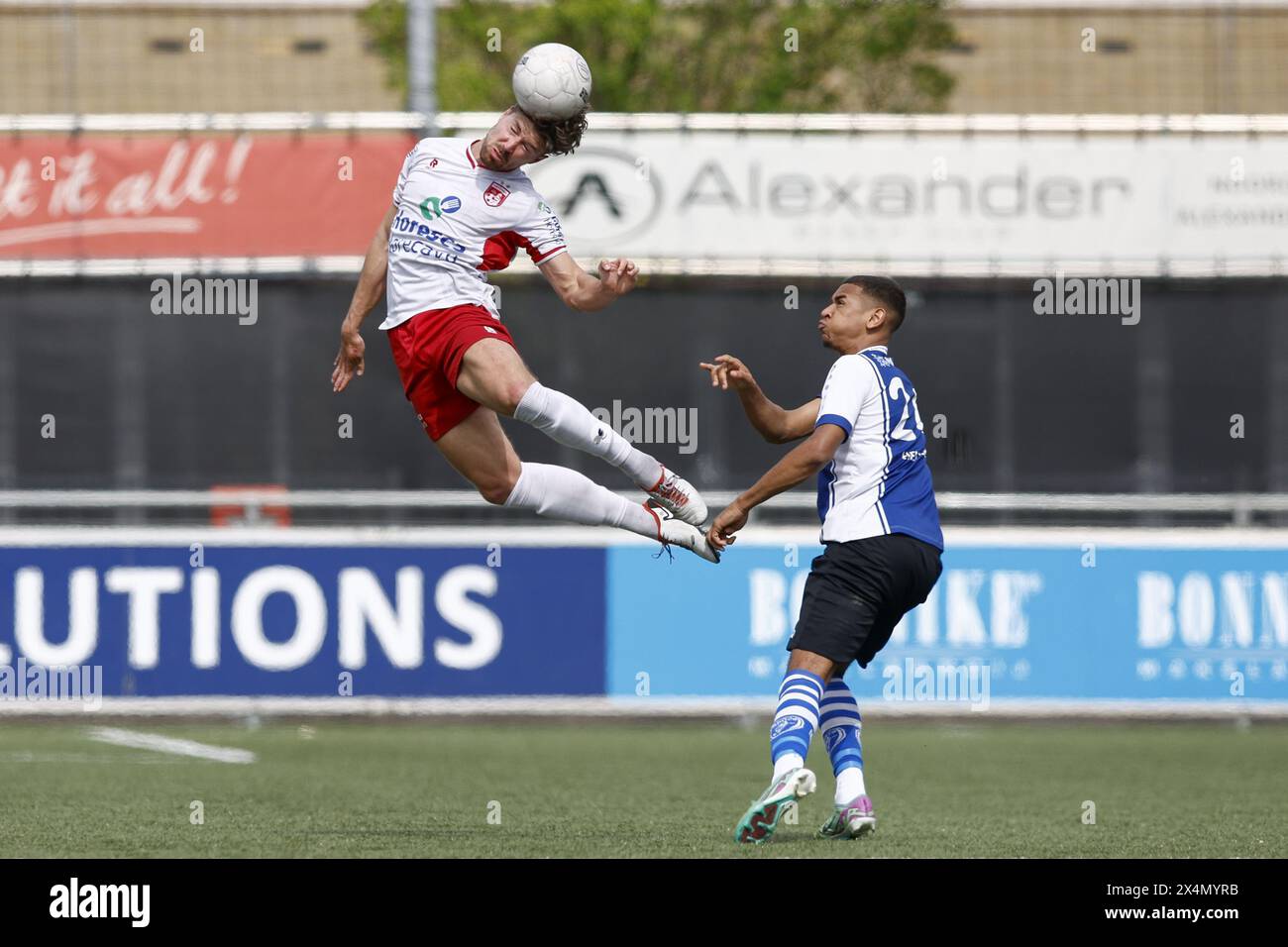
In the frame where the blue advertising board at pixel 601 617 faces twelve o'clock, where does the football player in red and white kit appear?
The football player in red and white kit is roughly at 12 o'clock from the blue advertising board.

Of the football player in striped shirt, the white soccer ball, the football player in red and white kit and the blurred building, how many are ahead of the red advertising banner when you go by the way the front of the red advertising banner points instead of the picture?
3

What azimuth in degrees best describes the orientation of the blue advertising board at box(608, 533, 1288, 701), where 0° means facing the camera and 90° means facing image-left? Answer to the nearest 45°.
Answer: approximately 0°

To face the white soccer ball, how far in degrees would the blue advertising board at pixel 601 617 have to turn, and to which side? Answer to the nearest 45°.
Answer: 0° — it already faces it

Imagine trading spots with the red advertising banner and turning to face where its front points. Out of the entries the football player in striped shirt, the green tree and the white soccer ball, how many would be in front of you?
2

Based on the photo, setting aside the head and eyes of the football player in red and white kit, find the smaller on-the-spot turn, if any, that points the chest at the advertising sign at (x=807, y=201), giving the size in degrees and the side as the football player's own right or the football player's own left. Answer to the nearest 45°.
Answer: approximately 135° to the football player's own right

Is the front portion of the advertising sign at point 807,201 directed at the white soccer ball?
yes

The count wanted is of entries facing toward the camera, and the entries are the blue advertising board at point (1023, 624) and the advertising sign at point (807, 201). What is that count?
2

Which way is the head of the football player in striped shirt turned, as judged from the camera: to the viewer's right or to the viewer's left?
to the viewer's left
